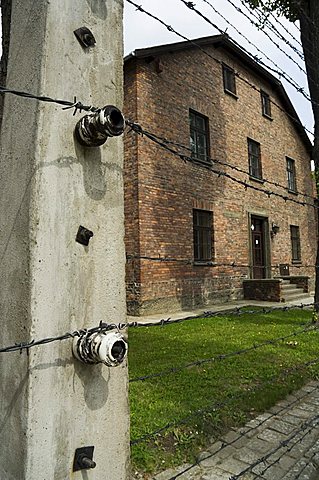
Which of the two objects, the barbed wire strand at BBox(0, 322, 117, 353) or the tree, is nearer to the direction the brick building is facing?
the tree

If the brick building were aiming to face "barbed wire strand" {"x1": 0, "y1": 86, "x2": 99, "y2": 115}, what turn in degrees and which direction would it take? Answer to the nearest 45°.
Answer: approximately 45° to its right

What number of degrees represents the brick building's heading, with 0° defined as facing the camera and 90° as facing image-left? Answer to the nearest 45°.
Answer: approximately 315°

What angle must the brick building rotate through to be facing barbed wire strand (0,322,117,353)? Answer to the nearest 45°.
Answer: approximately 45° to its right

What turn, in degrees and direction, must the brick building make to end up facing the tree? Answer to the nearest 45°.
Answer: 0° — it already faces it
